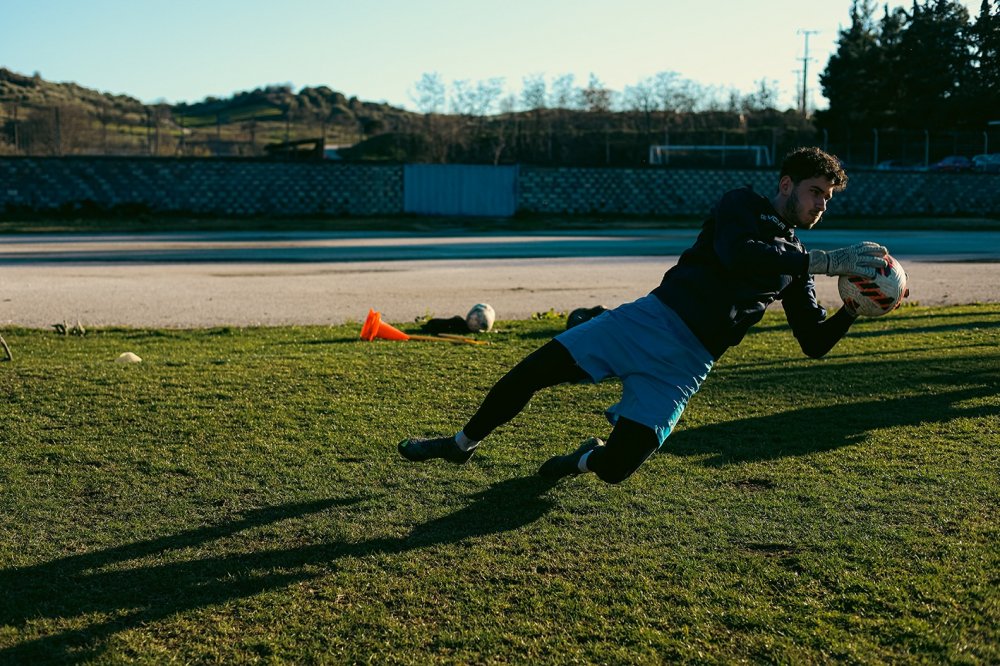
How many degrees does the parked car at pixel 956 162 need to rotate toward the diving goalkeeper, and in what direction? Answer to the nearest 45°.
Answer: approximately 90° to its left

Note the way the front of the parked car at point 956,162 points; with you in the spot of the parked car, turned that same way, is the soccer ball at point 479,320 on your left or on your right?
on your left

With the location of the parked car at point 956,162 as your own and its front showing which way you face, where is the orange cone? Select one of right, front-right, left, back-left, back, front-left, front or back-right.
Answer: left

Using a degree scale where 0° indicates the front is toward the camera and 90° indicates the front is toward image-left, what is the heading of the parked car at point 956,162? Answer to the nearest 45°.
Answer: approximately 90°

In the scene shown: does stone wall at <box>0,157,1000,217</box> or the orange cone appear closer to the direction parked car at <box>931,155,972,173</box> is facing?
the stone wall

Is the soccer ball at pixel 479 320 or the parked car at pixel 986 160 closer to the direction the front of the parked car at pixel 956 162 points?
the soccer ball

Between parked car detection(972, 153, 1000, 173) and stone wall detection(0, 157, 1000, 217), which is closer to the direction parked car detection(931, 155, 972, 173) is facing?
the stone wall

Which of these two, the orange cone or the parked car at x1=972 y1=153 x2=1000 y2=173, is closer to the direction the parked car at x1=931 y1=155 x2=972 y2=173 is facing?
the orange cone

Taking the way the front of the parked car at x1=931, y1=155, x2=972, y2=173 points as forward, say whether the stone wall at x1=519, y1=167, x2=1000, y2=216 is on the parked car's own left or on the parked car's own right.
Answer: on the parked car's own left
